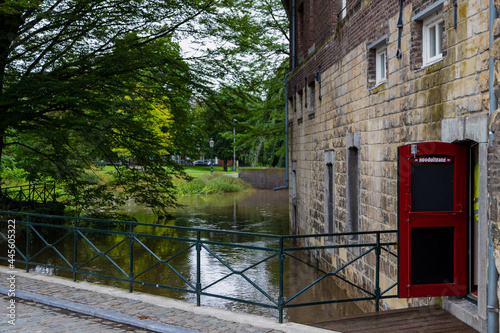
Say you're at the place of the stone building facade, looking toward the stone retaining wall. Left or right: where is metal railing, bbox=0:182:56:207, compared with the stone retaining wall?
left

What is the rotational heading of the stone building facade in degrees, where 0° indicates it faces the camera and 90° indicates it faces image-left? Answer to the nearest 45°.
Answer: approximately 45°

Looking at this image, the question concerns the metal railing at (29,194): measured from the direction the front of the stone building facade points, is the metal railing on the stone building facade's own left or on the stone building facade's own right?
on the stone building facade's own right

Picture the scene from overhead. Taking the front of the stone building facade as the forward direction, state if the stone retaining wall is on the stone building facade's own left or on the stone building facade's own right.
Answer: on the stone building facade's own right

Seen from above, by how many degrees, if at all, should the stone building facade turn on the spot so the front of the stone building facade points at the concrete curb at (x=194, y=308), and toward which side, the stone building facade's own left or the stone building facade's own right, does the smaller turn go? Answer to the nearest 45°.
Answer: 0° — it already faces it

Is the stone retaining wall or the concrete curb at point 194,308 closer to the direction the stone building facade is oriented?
the concrete curb

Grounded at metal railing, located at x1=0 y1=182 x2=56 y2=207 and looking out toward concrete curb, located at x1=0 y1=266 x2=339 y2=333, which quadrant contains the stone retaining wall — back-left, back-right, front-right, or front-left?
back-left

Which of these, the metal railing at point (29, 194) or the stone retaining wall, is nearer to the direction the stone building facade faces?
the metal railing
